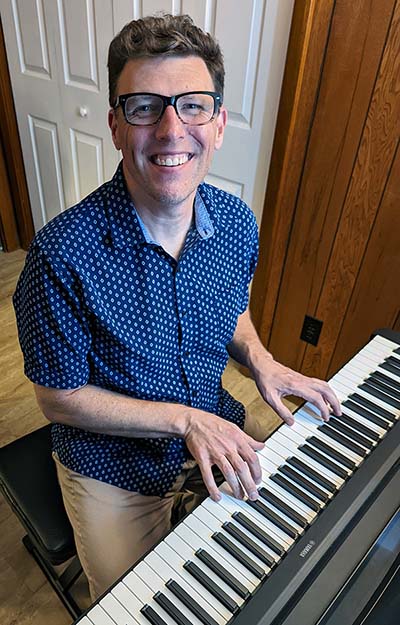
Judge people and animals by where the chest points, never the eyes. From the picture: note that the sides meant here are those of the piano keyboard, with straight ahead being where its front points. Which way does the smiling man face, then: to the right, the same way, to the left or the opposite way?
the opposite way

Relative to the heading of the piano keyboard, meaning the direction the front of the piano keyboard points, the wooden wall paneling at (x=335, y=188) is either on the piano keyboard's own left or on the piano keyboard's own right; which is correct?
on the piano keyboard's own right

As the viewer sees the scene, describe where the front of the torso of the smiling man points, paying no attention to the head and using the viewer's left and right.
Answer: facing the viewer and to the right of the viewer

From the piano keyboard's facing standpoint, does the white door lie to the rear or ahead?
ahead

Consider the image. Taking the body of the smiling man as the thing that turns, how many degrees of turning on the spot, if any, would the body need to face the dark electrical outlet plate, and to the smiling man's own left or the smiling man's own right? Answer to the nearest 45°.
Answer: approximately 90° to the smiling man's own left

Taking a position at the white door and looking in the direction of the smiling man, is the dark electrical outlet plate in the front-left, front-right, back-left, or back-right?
front-left

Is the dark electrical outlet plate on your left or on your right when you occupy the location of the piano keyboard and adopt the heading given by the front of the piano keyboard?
on your right

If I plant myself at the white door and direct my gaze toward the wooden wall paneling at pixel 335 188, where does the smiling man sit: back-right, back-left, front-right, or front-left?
front-right

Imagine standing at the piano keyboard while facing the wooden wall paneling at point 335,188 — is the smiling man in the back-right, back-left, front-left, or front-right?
front-left

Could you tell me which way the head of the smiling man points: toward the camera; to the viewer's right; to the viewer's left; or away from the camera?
toward the camera

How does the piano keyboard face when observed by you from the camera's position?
facing away from the viewer and to the left of the viewer
